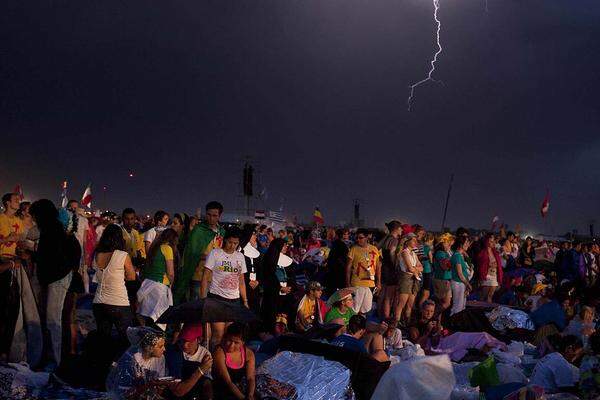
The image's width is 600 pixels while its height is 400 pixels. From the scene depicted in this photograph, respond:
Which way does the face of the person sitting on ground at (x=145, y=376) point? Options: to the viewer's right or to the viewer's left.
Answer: to the viewer's right

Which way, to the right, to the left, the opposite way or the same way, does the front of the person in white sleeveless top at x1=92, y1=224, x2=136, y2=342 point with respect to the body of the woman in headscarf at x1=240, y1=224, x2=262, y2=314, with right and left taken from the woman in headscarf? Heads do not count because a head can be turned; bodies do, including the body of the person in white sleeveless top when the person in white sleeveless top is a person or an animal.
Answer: to the left

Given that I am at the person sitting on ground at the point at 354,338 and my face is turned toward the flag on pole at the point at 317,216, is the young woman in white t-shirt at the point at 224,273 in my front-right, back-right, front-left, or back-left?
front-left

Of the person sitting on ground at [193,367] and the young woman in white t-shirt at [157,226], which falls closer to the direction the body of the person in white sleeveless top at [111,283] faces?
the young woman in white t-shirt

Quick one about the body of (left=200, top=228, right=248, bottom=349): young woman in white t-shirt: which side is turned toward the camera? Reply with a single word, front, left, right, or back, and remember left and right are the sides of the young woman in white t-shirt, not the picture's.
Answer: front

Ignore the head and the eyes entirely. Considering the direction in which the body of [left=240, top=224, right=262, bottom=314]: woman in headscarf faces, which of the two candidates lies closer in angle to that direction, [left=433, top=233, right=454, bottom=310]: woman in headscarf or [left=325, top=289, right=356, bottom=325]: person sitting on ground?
the person sitting on ground

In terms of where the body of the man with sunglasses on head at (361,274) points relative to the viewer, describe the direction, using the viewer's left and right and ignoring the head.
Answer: facing the viewer

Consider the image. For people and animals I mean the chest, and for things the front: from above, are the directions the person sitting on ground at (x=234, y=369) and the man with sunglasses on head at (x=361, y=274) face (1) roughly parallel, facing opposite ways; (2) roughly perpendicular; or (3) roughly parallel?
roughly parallel

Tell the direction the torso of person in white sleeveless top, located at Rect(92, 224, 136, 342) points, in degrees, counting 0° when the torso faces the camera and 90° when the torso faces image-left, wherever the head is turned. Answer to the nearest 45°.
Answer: approximately 225°

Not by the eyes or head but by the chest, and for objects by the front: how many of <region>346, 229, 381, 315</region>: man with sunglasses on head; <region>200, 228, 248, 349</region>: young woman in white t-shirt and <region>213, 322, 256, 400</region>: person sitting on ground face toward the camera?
3

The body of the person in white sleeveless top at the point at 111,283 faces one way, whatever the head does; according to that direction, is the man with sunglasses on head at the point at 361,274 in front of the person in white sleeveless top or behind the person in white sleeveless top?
in front

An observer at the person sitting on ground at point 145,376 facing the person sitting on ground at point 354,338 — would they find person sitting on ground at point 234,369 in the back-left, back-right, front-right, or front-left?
front-right

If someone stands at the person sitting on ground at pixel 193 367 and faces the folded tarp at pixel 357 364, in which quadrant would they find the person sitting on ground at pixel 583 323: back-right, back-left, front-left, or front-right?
front-left

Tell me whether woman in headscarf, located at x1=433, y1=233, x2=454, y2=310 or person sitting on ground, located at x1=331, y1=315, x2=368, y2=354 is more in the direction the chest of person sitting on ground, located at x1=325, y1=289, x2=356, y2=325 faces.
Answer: the person sitting on ground

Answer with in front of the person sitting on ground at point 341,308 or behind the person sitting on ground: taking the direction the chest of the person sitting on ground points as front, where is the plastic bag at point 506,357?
in front

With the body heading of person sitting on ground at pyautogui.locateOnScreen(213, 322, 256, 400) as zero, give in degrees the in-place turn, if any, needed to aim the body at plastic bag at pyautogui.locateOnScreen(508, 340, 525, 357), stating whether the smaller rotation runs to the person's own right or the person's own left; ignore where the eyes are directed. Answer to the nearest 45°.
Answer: approximately 135° to the person's own left
